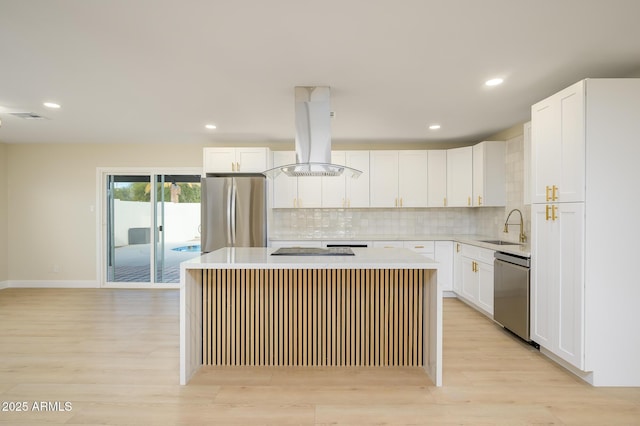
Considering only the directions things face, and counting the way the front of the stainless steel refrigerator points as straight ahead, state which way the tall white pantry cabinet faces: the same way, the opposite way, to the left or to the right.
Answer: to the right

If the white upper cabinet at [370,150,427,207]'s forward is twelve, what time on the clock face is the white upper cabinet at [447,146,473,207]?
the white upper cabinet at [447,146,473,207] is roughly at 9 o'clock from the white upper cabinet at [370,150,427,207].

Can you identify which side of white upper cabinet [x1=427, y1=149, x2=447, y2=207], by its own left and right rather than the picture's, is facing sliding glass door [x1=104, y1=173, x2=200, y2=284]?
right

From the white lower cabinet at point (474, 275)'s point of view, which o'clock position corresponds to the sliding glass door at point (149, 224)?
The sliding glass door is roughly at 1 o'clock from the white lower cabinet.

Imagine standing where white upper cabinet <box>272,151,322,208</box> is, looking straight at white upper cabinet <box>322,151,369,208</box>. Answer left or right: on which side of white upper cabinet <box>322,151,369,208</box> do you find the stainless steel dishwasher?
right

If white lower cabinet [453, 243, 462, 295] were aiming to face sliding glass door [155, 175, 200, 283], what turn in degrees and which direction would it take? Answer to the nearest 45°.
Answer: approximately 45° to its right

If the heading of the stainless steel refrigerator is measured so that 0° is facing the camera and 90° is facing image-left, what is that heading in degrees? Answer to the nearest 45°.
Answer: approximately 0°

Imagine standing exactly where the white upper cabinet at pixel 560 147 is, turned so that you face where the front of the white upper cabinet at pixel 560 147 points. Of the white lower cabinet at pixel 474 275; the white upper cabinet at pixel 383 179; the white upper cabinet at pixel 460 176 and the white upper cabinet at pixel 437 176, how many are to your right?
4

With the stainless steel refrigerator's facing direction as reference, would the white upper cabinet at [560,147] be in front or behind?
in front

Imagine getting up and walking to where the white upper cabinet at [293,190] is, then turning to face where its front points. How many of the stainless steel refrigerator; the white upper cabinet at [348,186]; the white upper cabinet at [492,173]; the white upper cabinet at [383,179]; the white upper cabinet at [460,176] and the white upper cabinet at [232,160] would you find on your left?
4

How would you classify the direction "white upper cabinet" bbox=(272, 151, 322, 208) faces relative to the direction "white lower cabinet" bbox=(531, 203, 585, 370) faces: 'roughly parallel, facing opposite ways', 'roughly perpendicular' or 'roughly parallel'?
roughly perpendicular

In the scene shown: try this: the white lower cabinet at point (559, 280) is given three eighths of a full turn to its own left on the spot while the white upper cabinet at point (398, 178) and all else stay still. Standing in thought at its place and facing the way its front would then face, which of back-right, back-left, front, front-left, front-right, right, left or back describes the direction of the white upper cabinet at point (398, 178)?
back-left

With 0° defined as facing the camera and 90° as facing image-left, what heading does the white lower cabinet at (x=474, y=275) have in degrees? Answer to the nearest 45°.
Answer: approximately 45°

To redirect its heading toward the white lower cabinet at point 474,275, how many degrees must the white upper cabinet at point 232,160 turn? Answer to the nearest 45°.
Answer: approximately 45° to its left

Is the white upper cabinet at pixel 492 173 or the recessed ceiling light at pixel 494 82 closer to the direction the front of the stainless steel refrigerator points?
the recessed ceiling light

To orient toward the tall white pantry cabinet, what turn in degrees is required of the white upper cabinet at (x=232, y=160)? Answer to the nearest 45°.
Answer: approximately 45° to its left
